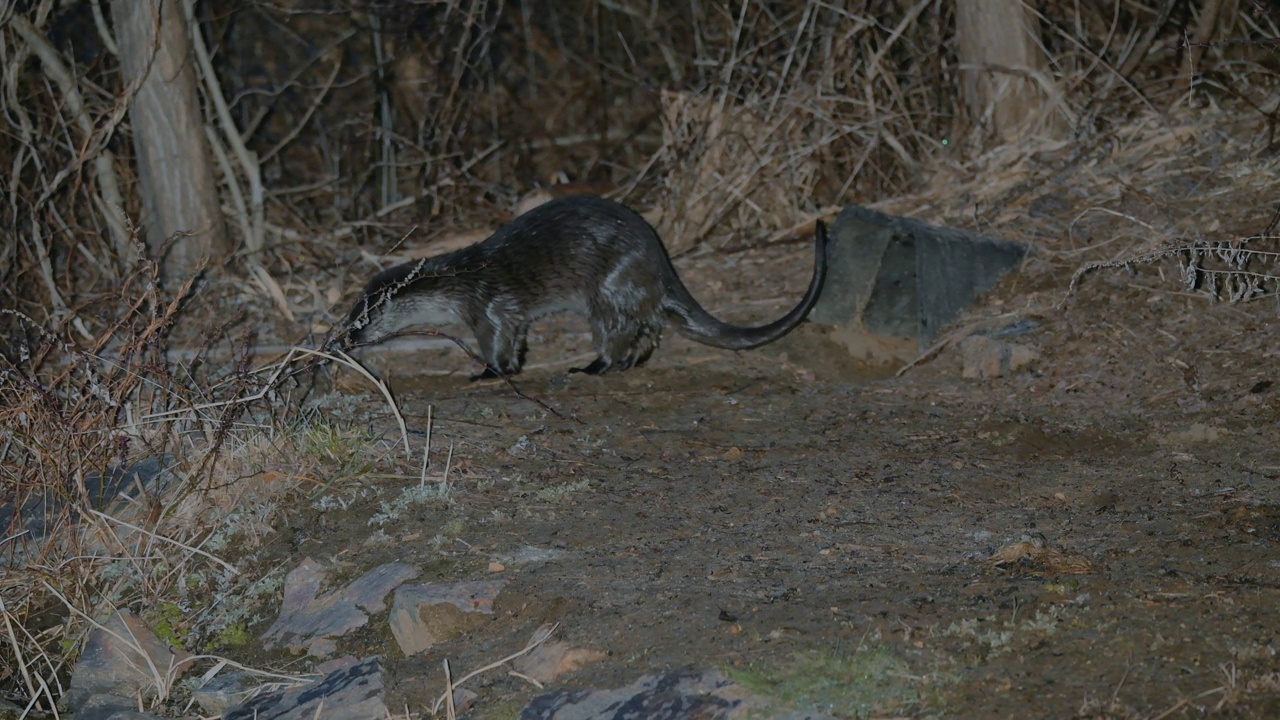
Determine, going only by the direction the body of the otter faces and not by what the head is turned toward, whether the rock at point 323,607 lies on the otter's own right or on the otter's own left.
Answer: on the otter's own left

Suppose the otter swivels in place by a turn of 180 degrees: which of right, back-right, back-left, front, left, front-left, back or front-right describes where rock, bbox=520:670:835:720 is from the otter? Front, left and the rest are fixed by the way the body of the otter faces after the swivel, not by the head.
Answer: right

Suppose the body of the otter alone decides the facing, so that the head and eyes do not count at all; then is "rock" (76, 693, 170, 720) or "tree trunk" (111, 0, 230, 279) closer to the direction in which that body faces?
the tree trunk

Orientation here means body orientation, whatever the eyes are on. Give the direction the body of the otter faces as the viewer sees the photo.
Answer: to the viewer's left

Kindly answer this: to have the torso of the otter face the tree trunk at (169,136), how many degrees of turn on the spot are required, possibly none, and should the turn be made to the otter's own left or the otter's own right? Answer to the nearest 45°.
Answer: approximately 45° to the otter's own right

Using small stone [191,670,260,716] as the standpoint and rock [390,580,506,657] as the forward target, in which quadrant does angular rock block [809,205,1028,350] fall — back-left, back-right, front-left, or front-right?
front-left

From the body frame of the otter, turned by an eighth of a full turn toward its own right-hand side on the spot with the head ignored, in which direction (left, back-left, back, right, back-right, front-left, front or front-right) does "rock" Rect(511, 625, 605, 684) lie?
back-left

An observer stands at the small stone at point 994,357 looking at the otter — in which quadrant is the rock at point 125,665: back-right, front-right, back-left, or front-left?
front-left

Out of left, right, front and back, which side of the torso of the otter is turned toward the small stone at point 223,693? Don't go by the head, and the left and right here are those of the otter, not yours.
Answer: left

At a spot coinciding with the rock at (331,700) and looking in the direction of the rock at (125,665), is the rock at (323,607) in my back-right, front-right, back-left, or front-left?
front-right

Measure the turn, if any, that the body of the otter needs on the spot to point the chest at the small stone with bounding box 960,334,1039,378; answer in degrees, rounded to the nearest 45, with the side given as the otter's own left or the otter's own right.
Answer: approximately 135° to the otter's own left

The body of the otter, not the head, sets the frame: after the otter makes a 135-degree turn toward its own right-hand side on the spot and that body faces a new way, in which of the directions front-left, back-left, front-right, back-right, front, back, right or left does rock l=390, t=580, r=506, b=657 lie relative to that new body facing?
back-right

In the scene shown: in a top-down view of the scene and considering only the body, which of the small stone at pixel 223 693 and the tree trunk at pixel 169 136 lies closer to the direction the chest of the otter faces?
the tree trunk

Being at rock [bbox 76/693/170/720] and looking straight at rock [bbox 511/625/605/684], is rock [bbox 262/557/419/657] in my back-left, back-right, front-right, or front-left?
front-left

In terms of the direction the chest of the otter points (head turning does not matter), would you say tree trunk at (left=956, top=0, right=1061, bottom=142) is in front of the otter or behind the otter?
behind

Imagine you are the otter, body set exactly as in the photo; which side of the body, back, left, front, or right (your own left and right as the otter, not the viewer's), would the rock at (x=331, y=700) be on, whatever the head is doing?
left
